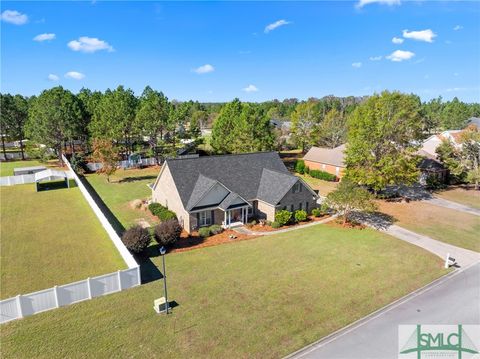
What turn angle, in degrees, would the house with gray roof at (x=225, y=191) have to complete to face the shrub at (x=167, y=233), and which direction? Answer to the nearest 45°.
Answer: approximately 90° to its right

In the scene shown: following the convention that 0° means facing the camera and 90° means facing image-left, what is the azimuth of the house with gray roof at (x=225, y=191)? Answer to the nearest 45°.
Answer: approximately 315°

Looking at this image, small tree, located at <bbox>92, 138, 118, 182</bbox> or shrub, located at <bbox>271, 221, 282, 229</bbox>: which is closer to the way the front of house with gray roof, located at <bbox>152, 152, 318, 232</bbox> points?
the shrub

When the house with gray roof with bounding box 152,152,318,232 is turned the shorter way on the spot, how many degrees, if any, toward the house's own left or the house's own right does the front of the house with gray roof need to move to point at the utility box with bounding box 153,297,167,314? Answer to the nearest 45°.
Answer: approximately 45° to the house's own right

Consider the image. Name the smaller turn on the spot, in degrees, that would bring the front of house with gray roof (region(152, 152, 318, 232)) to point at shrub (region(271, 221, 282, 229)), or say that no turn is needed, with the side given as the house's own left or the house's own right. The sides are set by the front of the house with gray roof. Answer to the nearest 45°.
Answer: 0° — it already faces it

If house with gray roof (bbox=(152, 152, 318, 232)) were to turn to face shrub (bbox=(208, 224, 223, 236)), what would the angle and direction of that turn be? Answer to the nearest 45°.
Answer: approximately 45° to its right
